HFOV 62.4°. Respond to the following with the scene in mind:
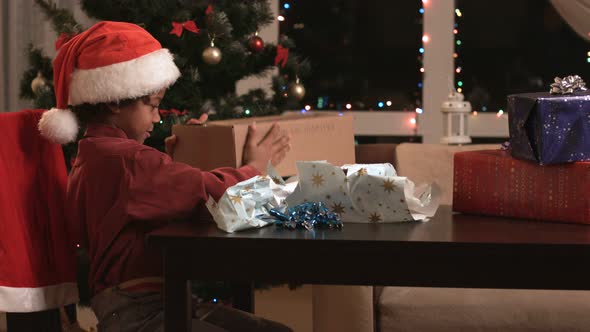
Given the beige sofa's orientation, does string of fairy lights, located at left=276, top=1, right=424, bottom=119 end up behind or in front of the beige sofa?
behind

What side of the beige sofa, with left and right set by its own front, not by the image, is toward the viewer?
front

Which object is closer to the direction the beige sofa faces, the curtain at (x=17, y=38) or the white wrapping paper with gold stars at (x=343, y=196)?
the white wrapping paper with gold stars

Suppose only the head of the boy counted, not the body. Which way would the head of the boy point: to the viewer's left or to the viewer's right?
to the viewer's right

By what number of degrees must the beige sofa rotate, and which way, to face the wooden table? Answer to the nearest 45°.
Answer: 0° — it already faces it

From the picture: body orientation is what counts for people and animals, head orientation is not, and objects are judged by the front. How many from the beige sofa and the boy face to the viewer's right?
1

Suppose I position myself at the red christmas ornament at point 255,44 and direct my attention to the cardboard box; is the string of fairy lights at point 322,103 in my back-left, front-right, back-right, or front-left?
back-left

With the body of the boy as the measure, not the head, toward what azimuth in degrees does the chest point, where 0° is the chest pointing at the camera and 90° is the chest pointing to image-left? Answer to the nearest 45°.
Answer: approximately 270°

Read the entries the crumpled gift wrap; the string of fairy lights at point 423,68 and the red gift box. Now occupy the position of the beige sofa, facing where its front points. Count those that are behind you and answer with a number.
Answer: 1
